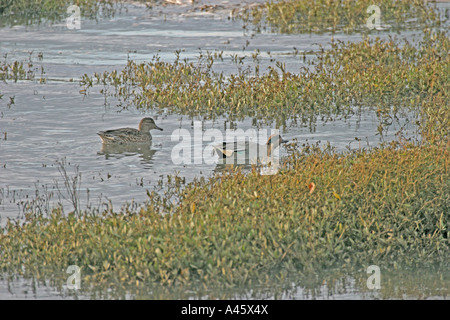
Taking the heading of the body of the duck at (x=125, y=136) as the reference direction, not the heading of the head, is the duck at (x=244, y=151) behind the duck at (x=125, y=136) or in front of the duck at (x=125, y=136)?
in front

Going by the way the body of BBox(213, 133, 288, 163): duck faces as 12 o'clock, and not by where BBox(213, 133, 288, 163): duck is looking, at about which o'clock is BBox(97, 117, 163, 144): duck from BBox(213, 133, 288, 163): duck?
BBox(97, 117, 163, 144): duck is roughly at 7 o'clock from BBox(213, 133, 288, 163): duck.

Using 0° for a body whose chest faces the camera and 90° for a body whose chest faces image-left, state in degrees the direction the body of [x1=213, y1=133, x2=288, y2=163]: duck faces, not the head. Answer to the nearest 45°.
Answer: approximately 270°

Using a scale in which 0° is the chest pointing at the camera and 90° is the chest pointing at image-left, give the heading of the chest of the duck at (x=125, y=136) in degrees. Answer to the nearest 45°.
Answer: approximately 270°

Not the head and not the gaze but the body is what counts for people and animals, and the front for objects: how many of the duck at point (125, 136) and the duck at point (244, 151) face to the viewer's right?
2
